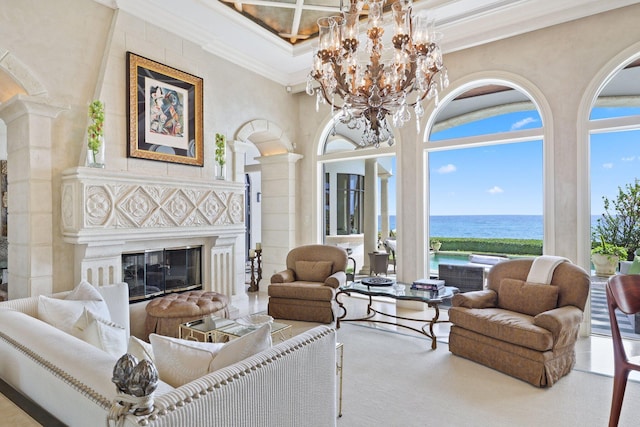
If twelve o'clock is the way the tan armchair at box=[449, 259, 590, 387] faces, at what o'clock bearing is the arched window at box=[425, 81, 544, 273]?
The arched window is roughly at 4 o'clock from the tan armchair.

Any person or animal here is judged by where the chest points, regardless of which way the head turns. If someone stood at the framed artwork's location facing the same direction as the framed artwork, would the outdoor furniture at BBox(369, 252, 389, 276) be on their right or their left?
on their left

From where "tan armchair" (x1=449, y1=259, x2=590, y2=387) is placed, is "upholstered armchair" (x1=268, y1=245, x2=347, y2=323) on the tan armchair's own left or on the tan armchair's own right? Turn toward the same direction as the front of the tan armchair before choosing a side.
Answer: on the tan armchair's own right

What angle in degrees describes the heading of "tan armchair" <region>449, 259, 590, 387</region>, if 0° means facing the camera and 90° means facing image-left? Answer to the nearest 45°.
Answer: approximately 45°

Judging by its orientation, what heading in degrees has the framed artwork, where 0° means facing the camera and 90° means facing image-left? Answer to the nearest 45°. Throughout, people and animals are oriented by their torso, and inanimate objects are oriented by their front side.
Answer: approximately 315°

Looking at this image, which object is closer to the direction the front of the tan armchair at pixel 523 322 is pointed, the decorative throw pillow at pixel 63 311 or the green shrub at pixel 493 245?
the decorative throw pillow
